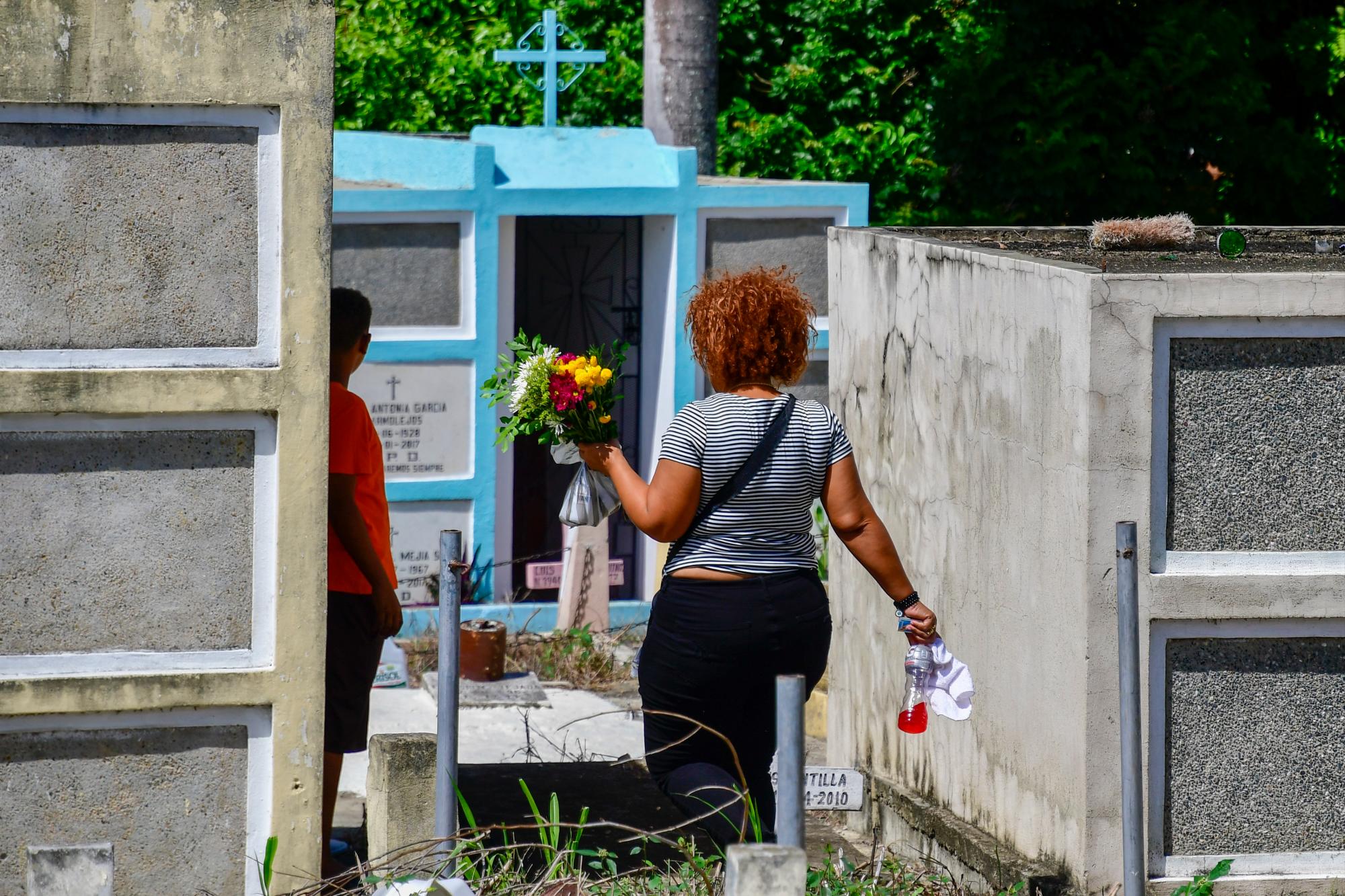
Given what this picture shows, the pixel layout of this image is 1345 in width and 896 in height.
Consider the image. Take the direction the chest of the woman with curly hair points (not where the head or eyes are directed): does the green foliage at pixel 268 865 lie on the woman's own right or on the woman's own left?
on the woman's own left

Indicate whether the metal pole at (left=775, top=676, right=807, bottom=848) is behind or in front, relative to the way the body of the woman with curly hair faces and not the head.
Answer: behind

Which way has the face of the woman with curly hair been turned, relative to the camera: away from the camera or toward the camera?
away from the camera

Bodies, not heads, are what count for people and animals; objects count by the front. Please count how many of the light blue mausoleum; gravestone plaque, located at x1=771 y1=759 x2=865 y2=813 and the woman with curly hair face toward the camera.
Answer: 2

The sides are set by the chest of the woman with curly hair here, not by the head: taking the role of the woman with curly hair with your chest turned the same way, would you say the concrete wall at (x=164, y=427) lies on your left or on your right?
on your left

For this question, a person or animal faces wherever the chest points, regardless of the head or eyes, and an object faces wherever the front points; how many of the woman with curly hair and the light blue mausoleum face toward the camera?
1

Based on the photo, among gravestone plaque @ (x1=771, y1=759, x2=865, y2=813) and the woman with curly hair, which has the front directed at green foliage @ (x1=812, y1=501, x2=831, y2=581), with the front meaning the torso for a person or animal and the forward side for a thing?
the woman with curly hair

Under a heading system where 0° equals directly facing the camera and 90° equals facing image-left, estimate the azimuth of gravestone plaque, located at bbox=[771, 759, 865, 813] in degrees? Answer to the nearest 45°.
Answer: approximately 0°

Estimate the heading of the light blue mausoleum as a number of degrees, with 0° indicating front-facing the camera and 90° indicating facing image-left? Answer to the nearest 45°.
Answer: approximately 0°

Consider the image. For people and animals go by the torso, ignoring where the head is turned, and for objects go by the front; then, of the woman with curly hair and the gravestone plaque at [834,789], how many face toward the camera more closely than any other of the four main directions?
1

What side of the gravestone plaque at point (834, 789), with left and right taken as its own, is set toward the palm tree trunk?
back

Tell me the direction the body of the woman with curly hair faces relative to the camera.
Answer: away from the camera

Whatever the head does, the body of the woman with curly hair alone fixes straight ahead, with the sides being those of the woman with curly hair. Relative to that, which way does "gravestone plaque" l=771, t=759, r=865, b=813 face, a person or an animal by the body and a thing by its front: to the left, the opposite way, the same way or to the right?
the opposite way

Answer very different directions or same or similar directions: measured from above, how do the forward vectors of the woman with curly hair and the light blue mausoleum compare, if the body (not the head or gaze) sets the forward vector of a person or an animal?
very different directions
